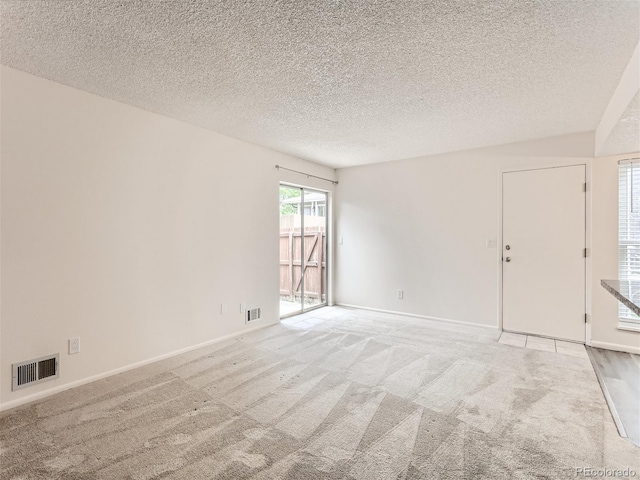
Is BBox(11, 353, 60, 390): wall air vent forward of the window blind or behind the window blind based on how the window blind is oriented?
forward

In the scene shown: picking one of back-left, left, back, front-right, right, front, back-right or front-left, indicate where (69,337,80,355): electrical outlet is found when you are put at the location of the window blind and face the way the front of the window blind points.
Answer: front-right

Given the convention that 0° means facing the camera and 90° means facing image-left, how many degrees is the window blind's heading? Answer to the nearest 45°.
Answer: approximately 0°

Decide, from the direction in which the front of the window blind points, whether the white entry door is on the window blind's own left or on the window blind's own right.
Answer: on the window blind's own right

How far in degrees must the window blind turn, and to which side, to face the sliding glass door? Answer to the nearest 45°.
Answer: approximately 90° to its right

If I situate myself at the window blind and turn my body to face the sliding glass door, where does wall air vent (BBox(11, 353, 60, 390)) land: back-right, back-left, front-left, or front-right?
front-left

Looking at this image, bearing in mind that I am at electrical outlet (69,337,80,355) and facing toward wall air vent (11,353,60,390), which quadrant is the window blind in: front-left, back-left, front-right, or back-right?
back-left

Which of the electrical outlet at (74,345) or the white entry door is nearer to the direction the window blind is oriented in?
the electrical outlet

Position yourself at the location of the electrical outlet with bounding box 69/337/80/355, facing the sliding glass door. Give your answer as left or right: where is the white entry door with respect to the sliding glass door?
right

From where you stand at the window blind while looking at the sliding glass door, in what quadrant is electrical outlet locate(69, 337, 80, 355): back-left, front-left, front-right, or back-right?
front-left
